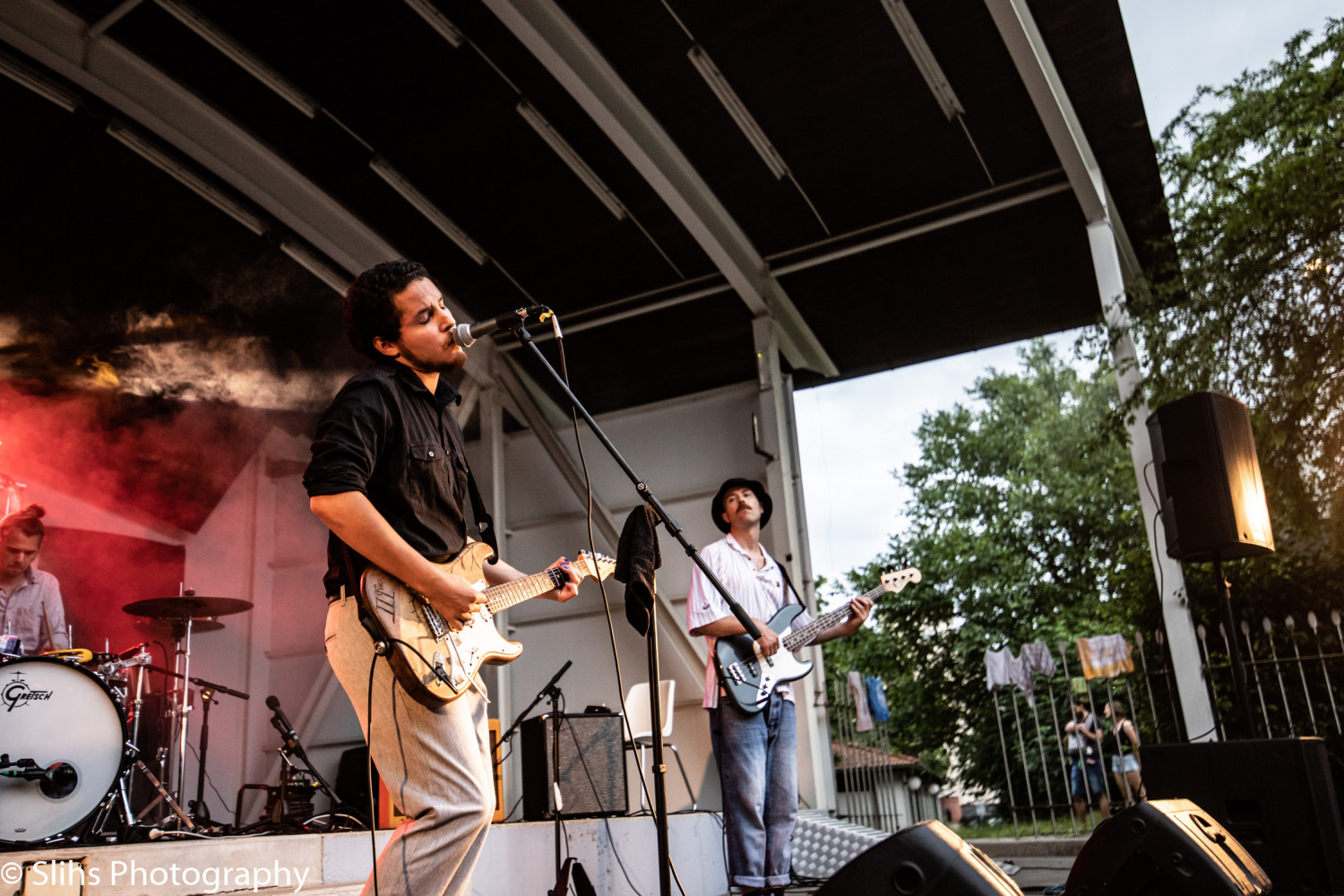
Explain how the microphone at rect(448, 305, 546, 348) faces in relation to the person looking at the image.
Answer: facing to the left of the viewer

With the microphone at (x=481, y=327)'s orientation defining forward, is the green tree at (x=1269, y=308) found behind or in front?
behind

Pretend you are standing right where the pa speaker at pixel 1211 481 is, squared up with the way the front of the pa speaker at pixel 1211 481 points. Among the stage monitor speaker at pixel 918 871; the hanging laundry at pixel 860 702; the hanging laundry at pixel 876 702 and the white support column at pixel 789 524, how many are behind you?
3

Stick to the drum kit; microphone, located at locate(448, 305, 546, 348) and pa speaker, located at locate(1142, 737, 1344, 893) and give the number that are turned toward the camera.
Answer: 1

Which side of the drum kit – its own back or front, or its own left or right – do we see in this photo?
front

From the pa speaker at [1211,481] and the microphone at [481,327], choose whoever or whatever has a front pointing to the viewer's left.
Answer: the microphone

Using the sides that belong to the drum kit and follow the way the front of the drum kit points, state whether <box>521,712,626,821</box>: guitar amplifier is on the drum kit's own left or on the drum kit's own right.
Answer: on the drum kit's own left

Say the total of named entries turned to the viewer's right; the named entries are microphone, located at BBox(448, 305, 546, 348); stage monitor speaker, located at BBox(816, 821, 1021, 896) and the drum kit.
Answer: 0

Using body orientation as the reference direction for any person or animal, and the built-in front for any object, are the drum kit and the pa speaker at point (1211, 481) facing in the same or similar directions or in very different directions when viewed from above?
same or similar directions

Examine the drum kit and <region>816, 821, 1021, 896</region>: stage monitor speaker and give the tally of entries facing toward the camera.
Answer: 1

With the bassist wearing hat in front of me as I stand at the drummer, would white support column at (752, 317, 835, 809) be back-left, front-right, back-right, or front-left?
front-left

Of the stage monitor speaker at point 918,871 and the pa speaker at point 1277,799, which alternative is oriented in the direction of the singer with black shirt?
the stage monitor speaker

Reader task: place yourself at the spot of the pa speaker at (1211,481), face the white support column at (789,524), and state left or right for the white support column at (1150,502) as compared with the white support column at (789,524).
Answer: right
